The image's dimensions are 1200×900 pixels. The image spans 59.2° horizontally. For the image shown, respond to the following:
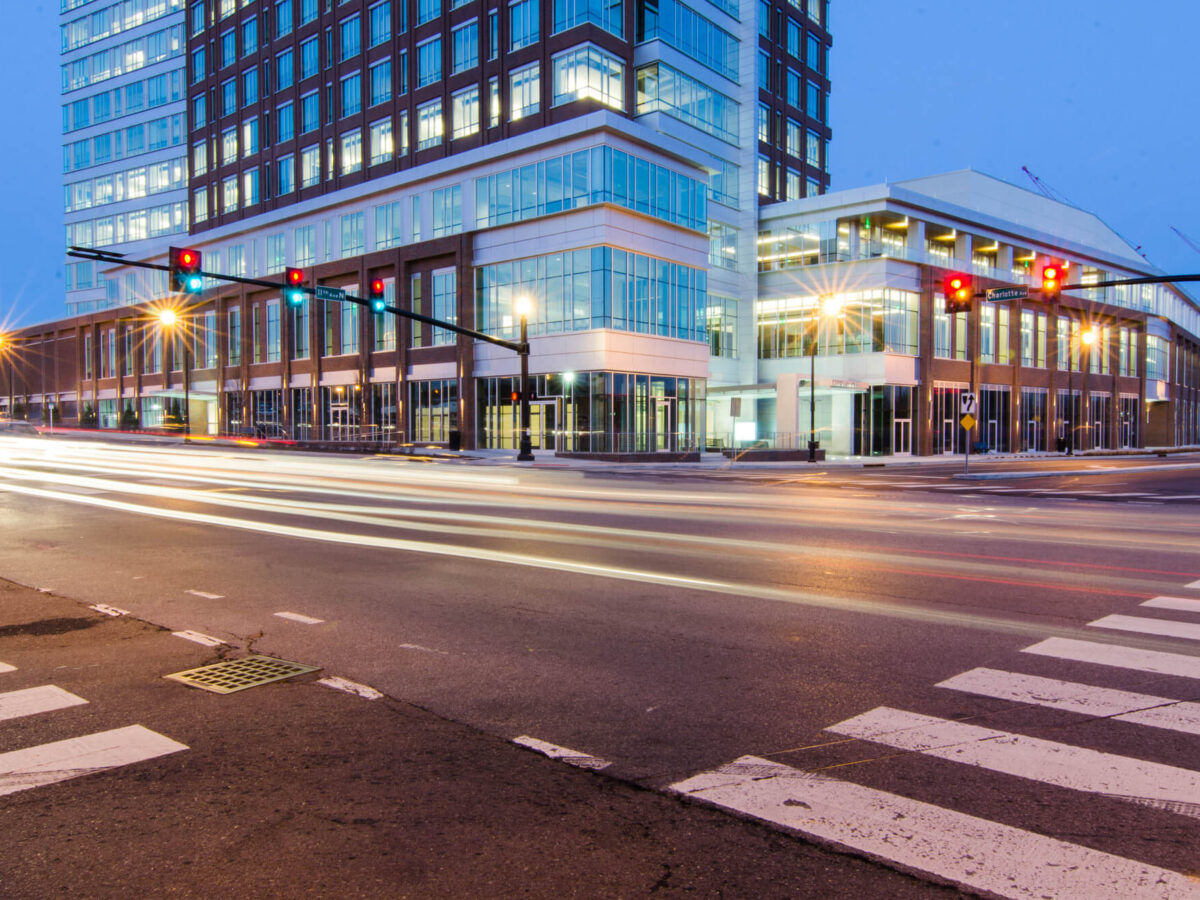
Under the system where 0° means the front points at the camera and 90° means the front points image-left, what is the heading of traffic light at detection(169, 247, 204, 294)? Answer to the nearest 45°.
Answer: approximately 315°

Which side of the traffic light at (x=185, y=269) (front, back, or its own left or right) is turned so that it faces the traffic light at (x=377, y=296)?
left

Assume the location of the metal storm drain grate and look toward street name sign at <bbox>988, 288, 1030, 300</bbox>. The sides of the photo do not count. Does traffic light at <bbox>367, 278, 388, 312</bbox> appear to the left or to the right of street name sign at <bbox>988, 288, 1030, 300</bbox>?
left

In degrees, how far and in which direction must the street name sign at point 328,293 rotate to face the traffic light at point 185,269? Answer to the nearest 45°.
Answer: approximately 90° to its right

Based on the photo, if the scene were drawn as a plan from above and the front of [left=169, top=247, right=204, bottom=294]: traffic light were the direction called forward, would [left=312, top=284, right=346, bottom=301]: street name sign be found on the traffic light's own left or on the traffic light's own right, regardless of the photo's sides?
on the traffic light's own left

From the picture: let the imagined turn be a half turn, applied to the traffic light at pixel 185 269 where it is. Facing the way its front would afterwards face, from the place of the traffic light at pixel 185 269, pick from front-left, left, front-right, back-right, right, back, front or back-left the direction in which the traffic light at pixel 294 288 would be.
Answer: right

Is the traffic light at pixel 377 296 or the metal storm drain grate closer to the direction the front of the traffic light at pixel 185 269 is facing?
the metal storm drain grate

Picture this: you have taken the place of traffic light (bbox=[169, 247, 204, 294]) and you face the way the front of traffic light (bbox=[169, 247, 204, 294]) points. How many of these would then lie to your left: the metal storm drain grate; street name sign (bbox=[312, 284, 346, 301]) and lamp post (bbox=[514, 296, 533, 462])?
2

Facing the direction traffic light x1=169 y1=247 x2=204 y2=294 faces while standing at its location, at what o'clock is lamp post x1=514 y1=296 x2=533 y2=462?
The lamp post is roughly at 9 o'clock from the traffic light.

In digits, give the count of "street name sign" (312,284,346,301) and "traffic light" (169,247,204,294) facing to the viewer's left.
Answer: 0

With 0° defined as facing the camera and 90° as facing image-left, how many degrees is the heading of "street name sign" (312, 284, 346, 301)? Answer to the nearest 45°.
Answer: approximately 315°
